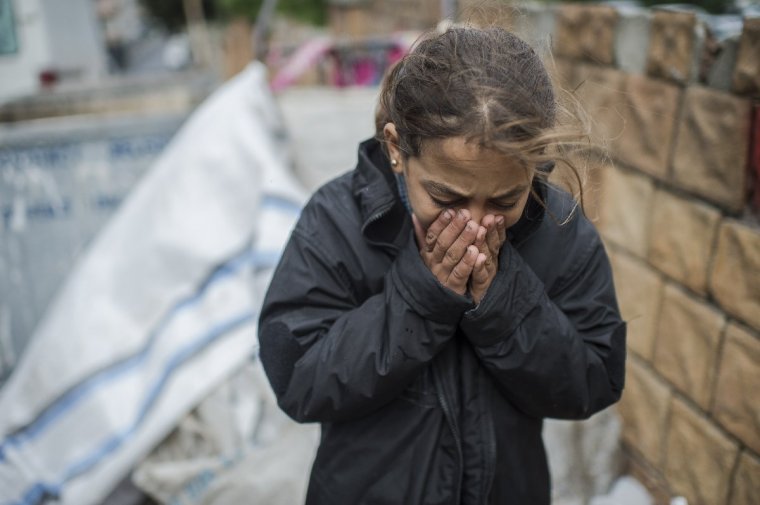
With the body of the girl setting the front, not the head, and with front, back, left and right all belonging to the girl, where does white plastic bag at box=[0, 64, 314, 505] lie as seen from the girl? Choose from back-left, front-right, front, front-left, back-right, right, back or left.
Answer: back-right

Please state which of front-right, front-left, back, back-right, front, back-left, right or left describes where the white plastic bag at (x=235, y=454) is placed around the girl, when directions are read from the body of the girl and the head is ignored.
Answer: back-right

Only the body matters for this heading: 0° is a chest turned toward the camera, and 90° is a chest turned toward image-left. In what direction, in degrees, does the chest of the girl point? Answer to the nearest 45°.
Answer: approximately 0°
